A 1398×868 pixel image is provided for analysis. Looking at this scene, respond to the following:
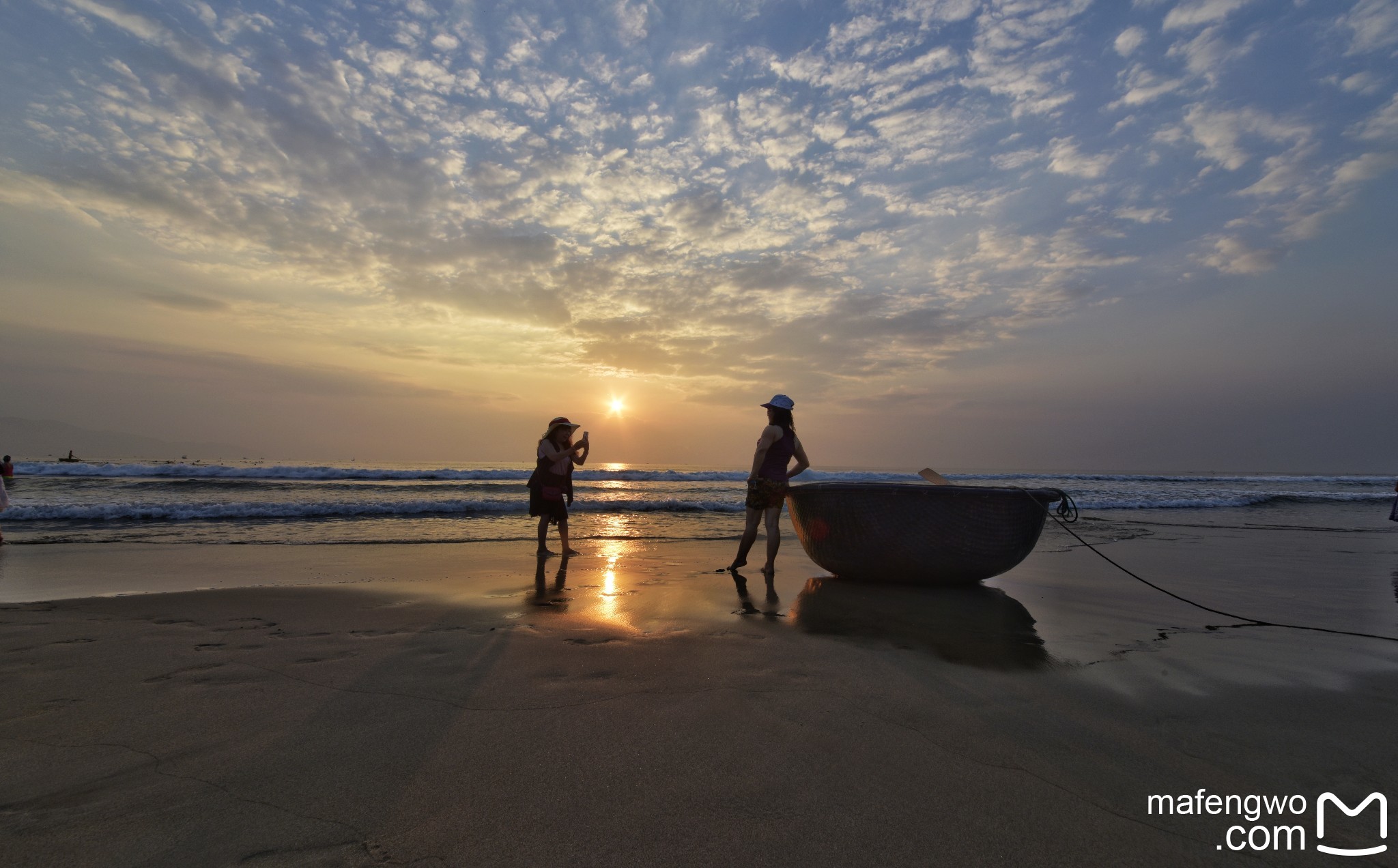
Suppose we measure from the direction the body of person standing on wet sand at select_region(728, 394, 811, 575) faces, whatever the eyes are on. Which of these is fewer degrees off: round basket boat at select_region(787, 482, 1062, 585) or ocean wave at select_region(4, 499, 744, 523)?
the ocean wave

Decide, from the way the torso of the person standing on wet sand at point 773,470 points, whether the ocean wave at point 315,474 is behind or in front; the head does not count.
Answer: in front

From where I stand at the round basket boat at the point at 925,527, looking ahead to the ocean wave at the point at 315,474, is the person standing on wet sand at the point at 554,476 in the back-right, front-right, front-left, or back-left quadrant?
front-left

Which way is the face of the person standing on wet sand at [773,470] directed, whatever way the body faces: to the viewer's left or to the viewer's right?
to the viewer's left

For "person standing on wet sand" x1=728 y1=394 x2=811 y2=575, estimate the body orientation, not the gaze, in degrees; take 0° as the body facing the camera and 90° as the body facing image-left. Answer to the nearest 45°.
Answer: approximately 135°

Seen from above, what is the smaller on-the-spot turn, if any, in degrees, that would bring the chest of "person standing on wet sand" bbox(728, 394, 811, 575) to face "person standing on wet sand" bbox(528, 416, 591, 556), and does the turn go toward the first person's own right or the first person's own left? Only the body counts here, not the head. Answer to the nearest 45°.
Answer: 0° — they already face them

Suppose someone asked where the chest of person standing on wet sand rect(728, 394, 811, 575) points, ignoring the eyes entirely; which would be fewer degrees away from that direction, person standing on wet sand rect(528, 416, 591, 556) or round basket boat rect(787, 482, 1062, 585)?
the person standing on wet sand rect(528, 416, 591, 556)

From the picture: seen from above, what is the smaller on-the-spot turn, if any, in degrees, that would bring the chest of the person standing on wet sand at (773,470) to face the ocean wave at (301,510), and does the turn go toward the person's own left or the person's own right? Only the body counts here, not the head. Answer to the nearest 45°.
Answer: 0° — they already face it
